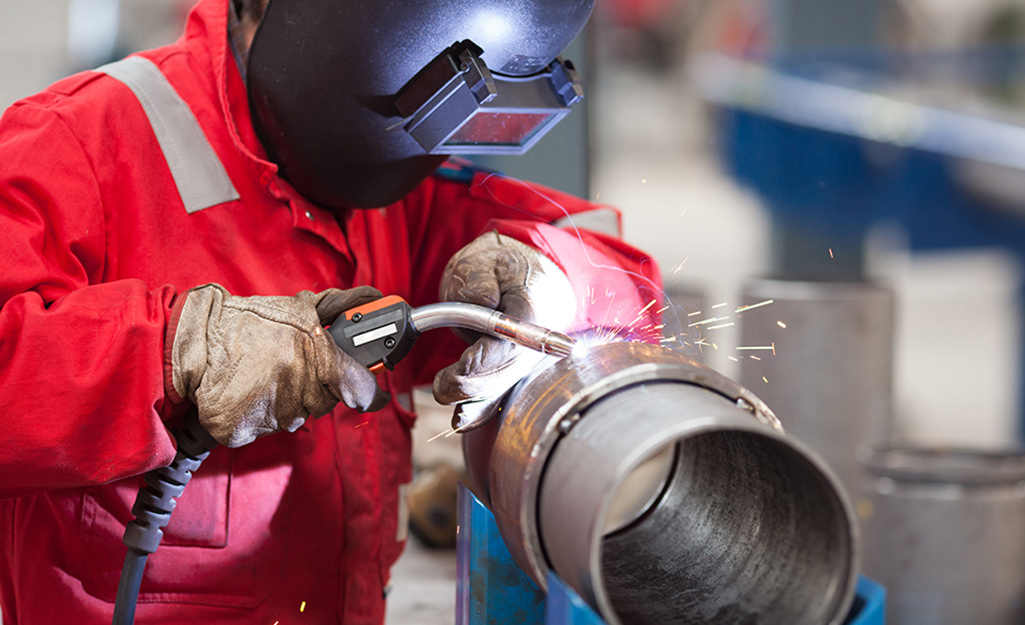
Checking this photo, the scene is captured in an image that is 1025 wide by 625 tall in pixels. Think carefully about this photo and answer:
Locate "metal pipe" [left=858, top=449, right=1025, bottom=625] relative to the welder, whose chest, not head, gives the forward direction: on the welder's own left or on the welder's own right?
on the welder's own left

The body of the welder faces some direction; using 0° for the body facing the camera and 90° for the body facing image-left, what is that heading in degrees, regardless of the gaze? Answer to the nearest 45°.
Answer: approximately 315°
